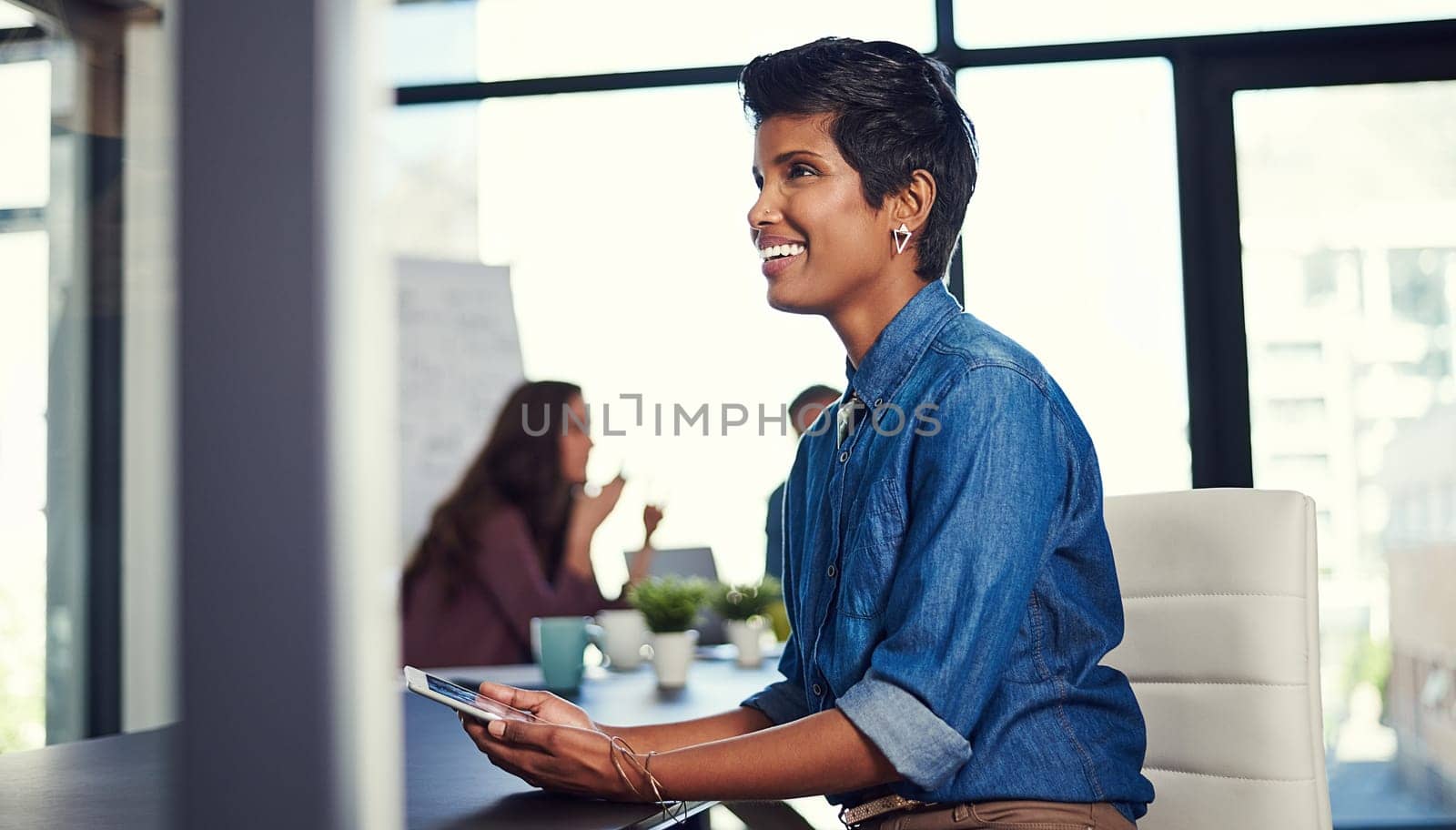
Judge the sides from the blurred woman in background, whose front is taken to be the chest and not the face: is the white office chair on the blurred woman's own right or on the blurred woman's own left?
on the blurred woman's own right

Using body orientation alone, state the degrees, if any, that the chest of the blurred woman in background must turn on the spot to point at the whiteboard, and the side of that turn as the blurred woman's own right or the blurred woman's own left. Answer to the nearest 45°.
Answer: approximately 90° to the blurred woman's own left

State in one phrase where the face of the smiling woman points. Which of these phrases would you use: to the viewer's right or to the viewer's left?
to the viewer's left

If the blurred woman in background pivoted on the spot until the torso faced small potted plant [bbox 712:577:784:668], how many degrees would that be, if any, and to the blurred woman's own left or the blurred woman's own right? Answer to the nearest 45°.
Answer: approximately 45° to the blurred woman's own right

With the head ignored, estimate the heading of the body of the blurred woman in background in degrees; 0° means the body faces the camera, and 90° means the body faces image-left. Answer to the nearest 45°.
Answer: approximately 270°
